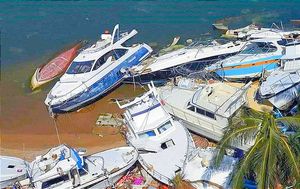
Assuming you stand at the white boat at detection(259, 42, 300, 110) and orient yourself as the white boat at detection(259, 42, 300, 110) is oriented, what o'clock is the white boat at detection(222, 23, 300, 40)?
the white boat at detection(222, 23, 300, 40) is roughly at 4 o'clock from the white boat at detection(259, 42, 300, 110).

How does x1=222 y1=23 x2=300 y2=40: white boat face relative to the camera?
to the viewer's left

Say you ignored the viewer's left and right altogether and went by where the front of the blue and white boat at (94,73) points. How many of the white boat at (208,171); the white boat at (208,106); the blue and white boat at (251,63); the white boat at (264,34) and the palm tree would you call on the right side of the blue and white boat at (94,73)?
0

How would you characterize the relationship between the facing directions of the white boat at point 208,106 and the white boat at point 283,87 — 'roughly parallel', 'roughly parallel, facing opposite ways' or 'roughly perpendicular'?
roughly perpendicular

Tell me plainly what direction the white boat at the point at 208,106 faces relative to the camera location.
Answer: facing away from the viewer and to the left of the viewer

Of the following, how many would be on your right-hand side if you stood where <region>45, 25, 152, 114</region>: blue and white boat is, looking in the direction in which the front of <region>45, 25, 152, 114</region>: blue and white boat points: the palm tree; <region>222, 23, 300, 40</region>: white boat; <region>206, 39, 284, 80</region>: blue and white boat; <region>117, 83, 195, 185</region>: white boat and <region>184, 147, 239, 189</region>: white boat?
0

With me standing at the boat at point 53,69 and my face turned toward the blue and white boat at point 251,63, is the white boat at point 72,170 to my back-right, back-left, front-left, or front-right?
front-right

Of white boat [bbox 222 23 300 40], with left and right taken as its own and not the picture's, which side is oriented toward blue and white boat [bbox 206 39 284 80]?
left

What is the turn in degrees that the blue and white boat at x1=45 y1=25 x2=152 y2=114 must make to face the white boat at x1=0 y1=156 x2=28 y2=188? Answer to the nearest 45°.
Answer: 0° — it already faces it

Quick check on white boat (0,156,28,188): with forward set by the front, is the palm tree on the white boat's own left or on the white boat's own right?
on the white boat's own right
